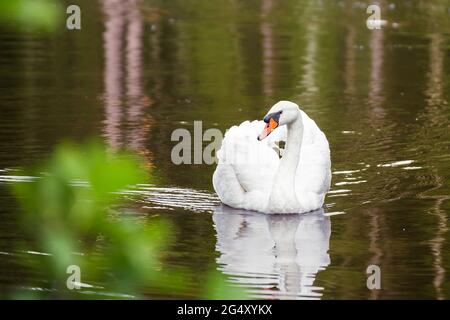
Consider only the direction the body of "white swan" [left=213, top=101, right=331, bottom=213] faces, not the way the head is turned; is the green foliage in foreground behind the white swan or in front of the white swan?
in front

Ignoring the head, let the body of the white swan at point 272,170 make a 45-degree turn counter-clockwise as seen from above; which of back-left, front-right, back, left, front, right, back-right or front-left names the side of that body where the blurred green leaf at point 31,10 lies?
front-right

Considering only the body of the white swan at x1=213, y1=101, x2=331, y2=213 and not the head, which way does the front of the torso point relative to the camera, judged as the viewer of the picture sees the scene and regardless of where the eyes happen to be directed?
toward the camera
